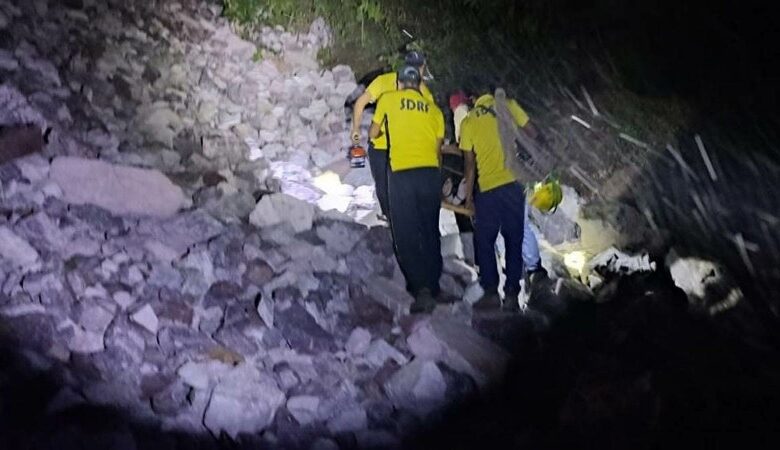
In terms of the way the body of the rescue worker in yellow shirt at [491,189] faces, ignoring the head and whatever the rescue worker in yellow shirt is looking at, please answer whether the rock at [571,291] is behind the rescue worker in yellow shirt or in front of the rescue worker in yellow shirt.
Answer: in front

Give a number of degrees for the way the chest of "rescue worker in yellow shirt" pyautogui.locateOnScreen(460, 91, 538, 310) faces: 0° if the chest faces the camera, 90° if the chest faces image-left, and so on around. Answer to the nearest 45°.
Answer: approximately 180°

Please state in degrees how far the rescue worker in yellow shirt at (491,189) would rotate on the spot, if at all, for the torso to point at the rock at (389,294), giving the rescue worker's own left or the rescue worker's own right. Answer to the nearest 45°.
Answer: approximately 90° to the rescue worker's own left

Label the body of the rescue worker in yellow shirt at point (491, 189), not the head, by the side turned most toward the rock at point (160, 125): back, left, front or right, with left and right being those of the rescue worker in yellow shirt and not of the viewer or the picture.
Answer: left

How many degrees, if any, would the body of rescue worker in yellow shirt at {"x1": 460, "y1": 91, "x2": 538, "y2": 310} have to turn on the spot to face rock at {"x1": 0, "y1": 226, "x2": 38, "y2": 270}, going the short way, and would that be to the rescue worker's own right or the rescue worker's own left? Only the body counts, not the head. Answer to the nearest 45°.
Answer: approximately 90° to the rescue worker's own left

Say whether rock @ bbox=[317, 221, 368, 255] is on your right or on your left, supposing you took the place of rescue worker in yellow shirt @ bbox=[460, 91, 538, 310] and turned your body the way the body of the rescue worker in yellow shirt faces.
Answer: on your left

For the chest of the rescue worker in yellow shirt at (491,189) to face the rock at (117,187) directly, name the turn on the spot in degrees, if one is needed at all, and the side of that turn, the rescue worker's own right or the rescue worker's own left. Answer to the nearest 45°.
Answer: approximately 90° to the rescue worker's own left

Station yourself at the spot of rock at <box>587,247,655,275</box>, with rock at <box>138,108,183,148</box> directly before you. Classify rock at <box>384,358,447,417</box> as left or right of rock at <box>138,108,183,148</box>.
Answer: left

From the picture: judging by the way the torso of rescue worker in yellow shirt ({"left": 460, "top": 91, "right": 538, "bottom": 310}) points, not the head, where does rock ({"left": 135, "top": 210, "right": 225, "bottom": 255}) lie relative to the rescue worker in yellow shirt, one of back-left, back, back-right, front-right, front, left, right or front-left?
left

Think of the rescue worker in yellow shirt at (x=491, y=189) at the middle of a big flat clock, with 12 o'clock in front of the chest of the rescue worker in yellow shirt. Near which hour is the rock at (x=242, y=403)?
The rock is roughly at 8 o'clock from the rescue worker in yellow shirt.

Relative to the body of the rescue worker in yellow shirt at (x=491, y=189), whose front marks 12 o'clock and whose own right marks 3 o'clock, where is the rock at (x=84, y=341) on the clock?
The rock is roughly at 8 o'clock from the rescue worker in yellow shirt.

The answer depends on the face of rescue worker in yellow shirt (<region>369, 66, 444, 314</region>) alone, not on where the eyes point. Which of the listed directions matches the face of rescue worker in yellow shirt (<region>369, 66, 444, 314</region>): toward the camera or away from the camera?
away from the camera

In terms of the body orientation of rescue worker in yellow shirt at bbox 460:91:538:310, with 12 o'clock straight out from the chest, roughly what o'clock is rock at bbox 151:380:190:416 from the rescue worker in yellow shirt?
The rock is roughly at 8 o'clock from the rescue worker in yellow shirt.
